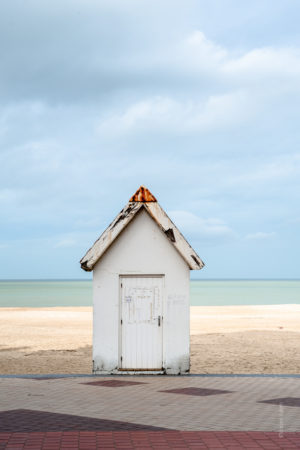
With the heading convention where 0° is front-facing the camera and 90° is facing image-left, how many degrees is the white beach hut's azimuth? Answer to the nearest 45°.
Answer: approximately 0°
